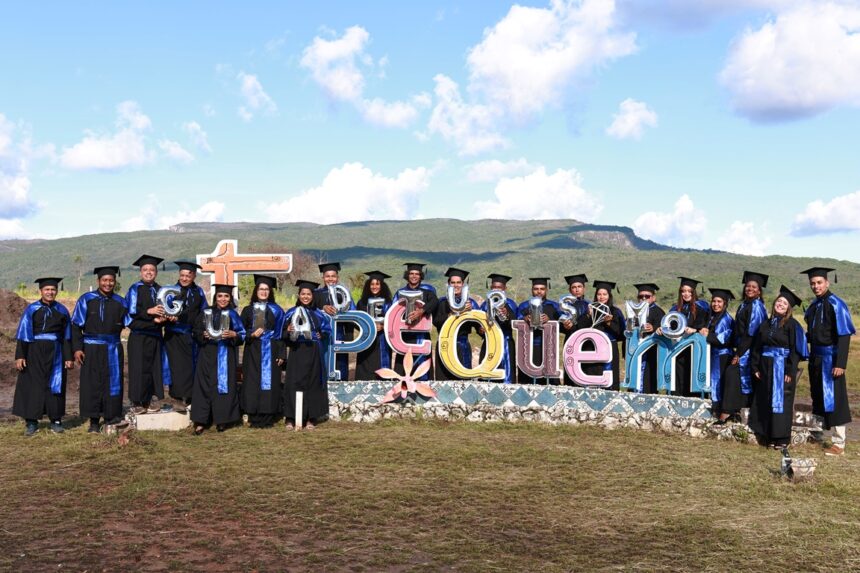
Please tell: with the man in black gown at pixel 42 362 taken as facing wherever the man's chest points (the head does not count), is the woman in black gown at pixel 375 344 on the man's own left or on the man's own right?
on the man's own left

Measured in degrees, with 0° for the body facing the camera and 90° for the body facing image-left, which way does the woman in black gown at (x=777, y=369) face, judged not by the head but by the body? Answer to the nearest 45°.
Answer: approximately 0°

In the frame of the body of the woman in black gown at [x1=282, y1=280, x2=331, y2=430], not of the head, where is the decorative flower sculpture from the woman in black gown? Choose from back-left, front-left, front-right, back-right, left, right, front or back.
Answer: left

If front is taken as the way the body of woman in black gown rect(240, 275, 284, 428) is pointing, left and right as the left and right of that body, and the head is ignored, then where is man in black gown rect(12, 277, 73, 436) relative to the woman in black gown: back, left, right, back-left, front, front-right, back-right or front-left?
right

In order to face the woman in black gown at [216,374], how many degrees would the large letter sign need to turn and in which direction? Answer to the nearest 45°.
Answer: approximately 90° to its right

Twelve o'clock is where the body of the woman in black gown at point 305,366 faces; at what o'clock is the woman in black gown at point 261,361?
the woman in black gown at point 261,361 is roughly at 3 o'clock from the woman in black gown at point 305,366.

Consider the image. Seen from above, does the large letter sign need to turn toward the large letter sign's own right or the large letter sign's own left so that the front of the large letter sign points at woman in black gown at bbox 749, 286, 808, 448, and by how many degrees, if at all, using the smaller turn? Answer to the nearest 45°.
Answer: approximately 90° to the large letter sign's own left

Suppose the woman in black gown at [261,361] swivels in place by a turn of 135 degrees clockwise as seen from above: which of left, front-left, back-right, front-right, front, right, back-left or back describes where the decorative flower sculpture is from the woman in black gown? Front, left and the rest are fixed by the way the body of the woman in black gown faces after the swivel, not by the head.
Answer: back-right

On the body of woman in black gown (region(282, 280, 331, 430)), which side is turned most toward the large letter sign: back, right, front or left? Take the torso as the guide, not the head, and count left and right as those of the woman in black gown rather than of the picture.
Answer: left

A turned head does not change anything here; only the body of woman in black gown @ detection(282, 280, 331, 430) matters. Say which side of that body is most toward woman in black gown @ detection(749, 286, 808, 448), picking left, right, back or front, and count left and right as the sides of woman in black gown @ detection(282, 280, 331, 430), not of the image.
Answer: left

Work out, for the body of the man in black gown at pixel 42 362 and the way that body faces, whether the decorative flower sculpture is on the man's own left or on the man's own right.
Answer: on the man's own left
